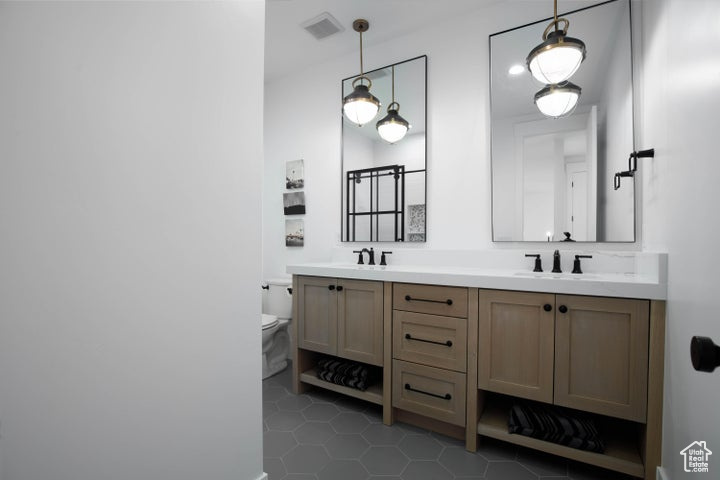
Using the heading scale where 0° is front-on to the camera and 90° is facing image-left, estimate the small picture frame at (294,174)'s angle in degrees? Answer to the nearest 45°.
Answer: approximately 45°

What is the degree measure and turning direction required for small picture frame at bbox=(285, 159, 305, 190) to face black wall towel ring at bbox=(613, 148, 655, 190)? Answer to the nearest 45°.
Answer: approximately 90° to its left

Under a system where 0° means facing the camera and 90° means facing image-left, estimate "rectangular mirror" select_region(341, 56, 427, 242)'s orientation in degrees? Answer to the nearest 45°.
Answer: approximately 45°

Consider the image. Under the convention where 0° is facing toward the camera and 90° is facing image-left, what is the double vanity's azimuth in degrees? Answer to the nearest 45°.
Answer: approximately 45°

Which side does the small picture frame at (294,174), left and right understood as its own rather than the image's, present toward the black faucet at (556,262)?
left

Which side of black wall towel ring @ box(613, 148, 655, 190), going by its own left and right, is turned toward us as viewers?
left

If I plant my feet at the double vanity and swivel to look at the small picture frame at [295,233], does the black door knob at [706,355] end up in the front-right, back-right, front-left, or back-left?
back-left
